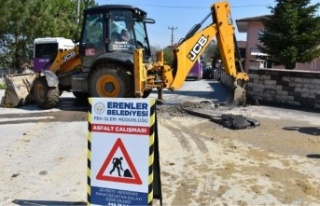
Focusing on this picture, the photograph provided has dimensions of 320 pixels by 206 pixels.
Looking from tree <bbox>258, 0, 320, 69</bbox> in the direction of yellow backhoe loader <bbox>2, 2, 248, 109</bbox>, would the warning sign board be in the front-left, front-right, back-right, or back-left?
front-left

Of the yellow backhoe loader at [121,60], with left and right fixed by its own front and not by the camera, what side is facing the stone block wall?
back

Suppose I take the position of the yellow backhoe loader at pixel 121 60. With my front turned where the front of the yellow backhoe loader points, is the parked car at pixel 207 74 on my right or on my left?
on my right

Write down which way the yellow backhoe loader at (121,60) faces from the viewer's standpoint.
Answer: facing to the left of the viewer

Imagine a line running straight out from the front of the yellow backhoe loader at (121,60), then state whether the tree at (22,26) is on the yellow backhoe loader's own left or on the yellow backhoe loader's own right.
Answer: on the yellow backhoe loader's own right

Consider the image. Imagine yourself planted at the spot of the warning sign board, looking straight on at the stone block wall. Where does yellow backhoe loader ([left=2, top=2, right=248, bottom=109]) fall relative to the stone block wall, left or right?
left

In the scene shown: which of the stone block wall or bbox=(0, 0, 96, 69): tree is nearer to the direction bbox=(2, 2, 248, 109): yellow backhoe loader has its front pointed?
the tree

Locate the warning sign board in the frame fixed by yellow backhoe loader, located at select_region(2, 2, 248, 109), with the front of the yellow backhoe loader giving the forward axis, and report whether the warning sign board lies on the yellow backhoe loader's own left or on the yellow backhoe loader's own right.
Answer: on the yellow backhoe loader's own left

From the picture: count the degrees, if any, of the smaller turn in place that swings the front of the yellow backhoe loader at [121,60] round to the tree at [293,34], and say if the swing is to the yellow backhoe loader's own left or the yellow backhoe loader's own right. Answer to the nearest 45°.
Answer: approximately 135° to the yellow backhoe loader's own right
